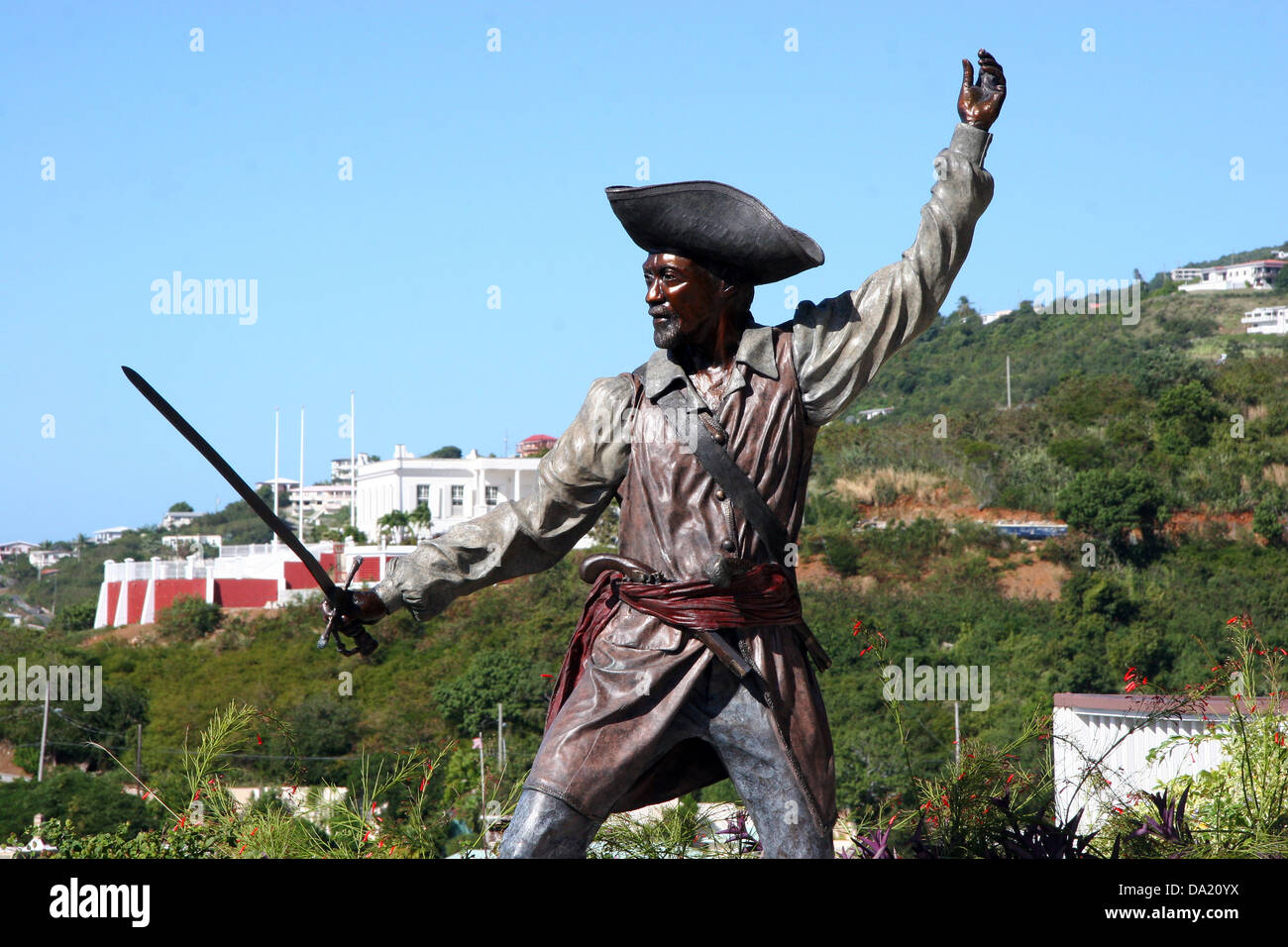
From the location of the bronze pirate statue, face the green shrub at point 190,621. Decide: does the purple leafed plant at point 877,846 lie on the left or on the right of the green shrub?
right

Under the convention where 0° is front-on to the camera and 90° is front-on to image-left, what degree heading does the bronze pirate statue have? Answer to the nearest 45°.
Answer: approximately 0°

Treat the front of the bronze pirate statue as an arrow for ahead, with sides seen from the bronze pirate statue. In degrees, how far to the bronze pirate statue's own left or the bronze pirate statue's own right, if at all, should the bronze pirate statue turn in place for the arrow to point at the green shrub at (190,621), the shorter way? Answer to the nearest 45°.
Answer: approximately 180°

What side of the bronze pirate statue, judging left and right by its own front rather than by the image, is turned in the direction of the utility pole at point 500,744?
back

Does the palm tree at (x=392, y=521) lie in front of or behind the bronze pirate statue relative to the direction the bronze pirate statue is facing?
behind
